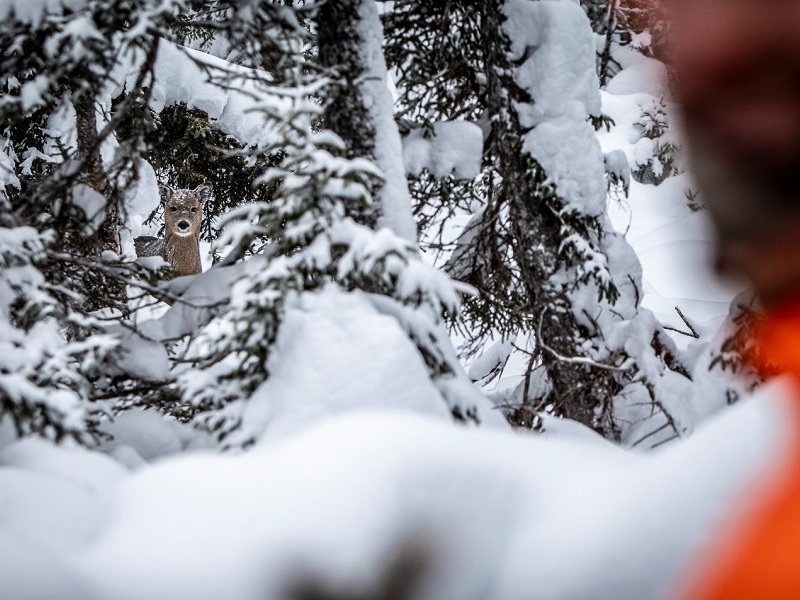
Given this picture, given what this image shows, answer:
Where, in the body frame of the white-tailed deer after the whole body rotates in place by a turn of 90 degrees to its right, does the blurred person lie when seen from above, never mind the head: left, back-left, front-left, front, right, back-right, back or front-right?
front-left

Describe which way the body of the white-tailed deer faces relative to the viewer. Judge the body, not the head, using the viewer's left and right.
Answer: facing the viewer and to the right of the viewer
